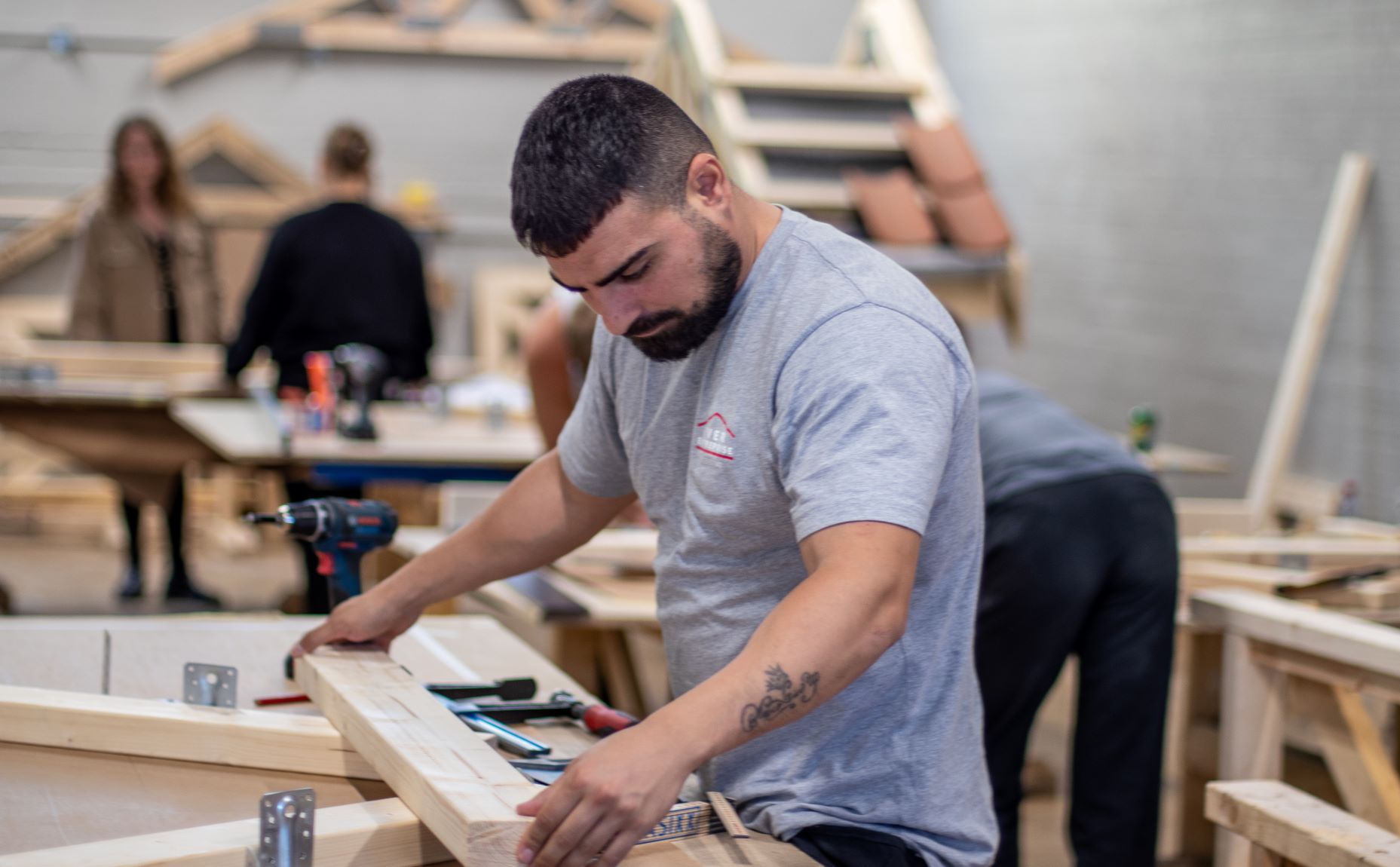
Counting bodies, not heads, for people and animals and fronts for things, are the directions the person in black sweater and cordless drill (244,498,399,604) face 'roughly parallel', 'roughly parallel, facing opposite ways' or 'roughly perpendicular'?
roughly perpendicular

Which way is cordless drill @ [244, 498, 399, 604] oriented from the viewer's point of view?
to the viewer's left

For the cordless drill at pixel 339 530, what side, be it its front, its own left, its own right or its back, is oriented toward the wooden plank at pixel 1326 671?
back

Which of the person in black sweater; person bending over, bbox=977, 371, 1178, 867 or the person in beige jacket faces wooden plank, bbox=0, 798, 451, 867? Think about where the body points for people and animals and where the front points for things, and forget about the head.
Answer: the person in beige jacket

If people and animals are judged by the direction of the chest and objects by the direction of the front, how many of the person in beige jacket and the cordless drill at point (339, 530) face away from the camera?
0

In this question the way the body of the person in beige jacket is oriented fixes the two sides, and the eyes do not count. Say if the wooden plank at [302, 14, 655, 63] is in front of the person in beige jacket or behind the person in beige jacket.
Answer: behind

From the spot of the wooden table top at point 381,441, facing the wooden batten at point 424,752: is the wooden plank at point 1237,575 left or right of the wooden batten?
left

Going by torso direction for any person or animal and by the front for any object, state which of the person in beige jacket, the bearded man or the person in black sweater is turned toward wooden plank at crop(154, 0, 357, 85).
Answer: the person in black sweater

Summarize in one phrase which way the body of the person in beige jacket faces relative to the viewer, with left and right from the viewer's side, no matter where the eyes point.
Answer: facing the viewer

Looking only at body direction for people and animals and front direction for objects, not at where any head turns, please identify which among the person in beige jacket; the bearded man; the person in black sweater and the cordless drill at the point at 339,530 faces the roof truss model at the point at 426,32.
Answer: the person in black sweater

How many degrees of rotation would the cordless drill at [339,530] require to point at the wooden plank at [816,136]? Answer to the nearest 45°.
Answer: approximately 135° to its right

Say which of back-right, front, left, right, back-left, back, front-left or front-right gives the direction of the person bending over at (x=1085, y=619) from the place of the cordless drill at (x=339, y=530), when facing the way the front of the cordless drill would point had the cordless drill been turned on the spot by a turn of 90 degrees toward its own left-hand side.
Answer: left

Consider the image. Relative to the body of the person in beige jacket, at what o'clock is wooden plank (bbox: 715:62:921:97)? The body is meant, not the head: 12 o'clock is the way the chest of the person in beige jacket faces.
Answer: The wooden plank is roughly at 10 o'clock from the person in beige jacket.

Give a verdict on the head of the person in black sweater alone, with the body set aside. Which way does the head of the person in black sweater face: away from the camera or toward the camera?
away from the camera

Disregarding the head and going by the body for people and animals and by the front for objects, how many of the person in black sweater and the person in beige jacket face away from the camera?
1

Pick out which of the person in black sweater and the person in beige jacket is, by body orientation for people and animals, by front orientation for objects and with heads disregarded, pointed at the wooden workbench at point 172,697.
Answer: the person in beige jacket
